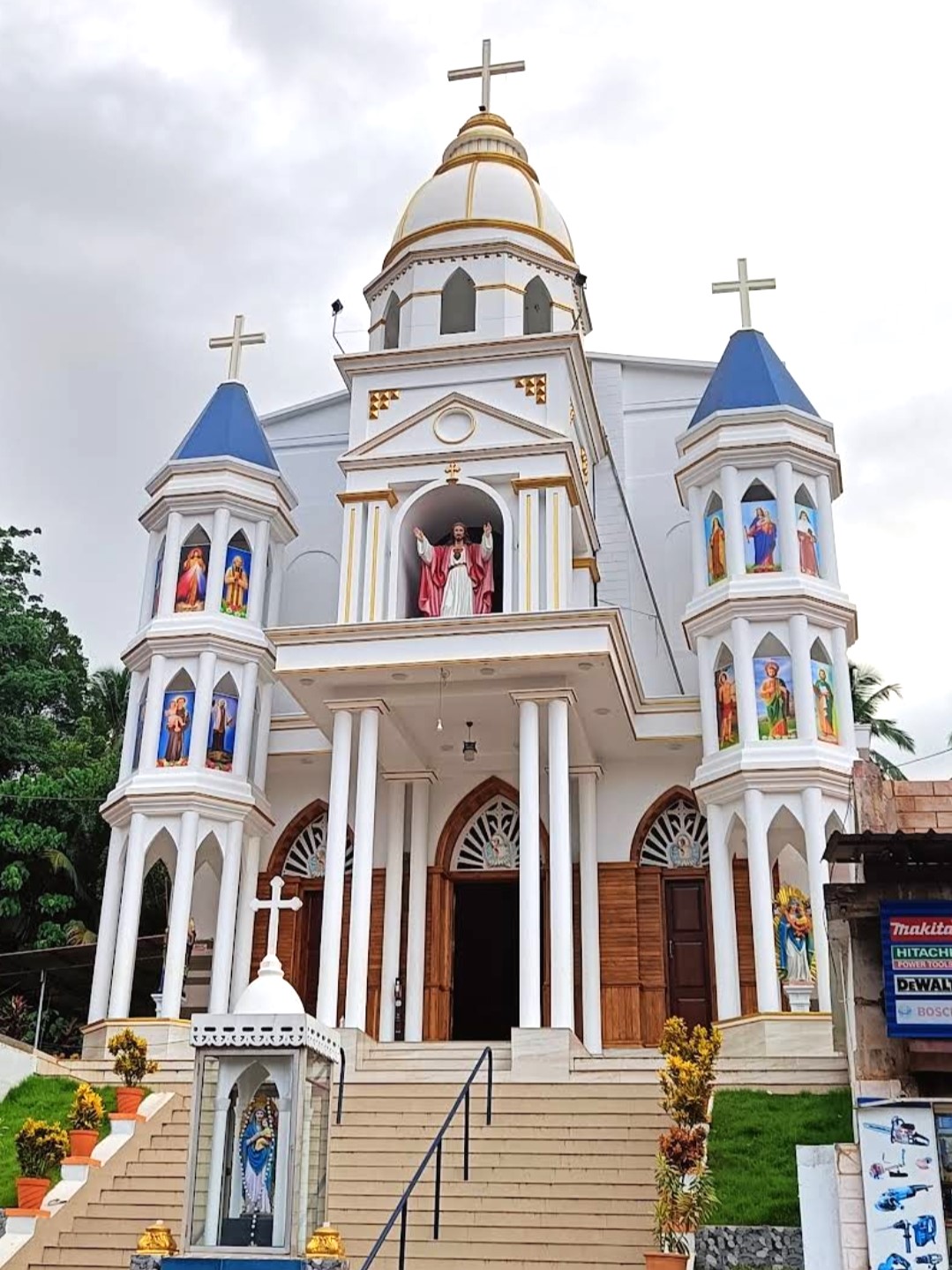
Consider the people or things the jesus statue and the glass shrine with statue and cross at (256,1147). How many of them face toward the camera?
2

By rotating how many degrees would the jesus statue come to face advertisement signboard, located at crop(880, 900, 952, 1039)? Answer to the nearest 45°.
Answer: approximately 45° to its left

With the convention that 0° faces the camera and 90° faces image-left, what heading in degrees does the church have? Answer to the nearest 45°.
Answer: approximately 0°

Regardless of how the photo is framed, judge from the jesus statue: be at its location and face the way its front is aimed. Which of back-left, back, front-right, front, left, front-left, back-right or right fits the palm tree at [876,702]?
back-left

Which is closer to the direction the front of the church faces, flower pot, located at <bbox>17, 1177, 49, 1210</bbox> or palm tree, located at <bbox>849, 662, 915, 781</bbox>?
the flower pot

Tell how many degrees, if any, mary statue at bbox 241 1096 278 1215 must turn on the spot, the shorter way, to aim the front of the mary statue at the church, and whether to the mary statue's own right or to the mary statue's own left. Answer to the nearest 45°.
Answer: approximately 180°

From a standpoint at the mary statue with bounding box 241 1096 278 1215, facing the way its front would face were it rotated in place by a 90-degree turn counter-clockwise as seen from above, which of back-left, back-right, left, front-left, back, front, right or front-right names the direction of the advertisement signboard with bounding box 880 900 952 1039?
front

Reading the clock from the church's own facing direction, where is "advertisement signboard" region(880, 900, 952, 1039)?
The advertisement signboard is roughly at 11 o'clock from the church.

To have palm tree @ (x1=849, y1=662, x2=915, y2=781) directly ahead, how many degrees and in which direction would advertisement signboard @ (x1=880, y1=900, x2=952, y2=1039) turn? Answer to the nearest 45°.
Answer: approximately 180°
